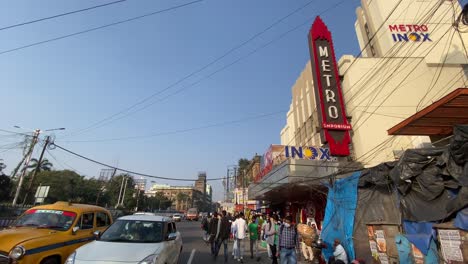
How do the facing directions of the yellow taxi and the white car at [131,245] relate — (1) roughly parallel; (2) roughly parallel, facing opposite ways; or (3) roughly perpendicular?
roughly parallel

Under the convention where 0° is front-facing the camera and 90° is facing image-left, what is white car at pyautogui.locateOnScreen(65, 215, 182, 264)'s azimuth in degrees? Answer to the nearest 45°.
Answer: approximately 45°

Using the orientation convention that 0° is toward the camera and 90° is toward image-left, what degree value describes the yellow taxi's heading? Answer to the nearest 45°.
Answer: approximately 45°

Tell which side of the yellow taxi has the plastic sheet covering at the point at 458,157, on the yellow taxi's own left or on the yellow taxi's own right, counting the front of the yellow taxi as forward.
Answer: on the yellow taxi's own left

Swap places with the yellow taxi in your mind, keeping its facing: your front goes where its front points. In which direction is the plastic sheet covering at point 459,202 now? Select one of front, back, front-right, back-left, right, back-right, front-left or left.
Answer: left

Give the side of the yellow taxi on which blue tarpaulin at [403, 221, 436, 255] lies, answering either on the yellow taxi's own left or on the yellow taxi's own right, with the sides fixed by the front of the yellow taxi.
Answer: on the yellow taxi's own left

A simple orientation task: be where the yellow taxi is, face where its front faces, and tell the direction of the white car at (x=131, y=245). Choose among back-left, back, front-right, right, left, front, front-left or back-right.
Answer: left

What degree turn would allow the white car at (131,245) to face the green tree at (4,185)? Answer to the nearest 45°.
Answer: approximately 90° to its right

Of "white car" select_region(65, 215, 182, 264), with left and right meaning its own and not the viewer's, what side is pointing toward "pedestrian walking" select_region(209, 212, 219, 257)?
back

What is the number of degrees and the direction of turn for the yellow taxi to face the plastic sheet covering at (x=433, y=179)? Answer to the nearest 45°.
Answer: approximately 90° to its left

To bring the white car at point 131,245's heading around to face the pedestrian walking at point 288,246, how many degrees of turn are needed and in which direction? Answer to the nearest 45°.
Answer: approximately 135° to its left

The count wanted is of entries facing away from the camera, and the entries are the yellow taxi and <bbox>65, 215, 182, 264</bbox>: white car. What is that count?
0
